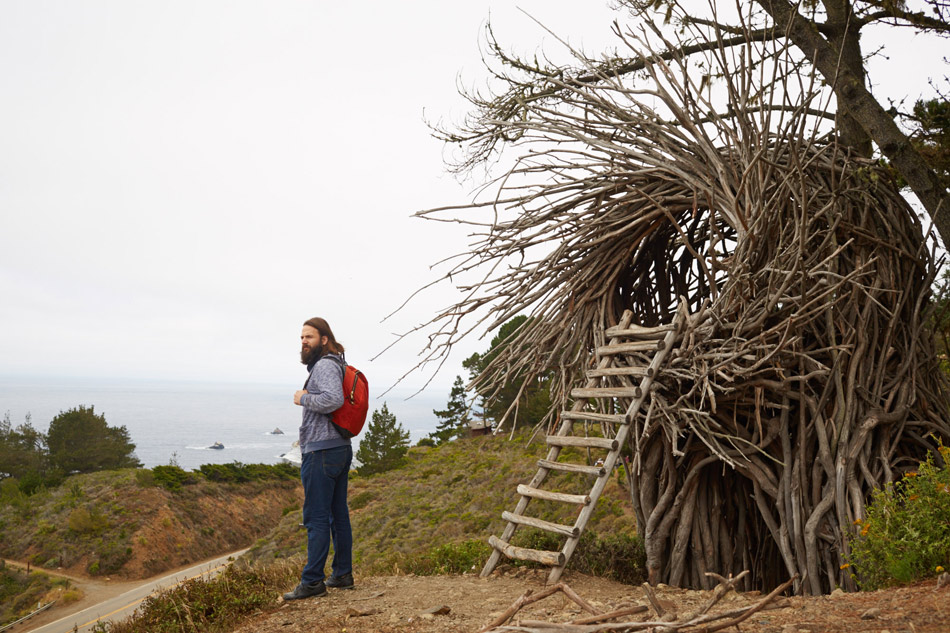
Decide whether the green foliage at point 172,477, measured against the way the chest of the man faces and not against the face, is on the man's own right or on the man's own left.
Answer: on the man's own right

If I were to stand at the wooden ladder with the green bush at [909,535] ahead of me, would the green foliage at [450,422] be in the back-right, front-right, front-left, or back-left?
back-left

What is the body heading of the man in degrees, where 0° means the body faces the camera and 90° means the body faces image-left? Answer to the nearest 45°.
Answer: approximately 90°

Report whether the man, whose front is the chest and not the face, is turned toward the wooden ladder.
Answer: no

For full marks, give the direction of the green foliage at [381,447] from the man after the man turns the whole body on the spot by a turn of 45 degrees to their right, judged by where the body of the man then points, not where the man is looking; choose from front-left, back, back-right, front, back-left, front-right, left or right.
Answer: front-right

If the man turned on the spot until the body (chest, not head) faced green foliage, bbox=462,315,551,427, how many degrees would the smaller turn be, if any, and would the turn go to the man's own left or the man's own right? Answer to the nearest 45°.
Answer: approximately 90° to the man's own right

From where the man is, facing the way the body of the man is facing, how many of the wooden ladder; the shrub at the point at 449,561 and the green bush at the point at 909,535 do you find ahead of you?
0

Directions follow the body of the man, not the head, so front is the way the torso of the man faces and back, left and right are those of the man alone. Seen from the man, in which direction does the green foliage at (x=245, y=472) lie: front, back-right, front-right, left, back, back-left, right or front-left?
right

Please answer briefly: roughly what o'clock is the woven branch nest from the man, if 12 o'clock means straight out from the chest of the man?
The woven branch nest is roughly at 6 o'clock from the man.
